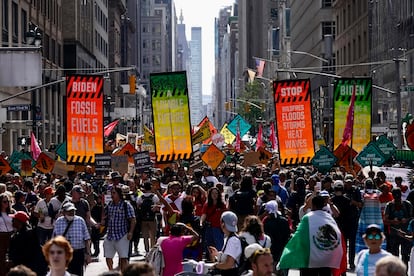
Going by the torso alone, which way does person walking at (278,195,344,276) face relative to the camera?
away from the camera

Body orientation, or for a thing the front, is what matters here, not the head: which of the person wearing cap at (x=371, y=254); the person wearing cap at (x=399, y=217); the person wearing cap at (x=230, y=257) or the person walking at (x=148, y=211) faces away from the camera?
the person walking

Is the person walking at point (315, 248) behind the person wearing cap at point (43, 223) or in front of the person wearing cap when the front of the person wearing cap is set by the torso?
in front

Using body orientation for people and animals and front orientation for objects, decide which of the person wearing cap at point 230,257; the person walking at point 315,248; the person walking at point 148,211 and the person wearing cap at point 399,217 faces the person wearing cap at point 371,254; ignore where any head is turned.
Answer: the person wearing cap at point 399,217

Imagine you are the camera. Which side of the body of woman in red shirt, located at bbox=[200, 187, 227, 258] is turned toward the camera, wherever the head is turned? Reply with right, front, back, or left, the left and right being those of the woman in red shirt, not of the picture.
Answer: front

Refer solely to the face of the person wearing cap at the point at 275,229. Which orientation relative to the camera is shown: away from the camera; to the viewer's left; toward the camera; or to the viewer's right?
away from the camera

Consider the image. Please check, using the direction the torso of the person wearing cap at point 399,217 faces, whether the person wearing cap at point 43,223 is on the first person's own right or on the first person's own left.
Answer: on the first person's own right

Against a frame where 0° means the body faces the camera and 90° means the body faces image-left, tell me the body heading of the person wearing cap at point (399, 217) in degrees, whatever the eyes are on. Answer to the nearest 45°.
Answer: approximately 0°

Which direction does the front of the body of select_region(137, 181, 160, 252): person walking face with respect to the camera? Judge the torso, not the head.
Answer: away from the camera

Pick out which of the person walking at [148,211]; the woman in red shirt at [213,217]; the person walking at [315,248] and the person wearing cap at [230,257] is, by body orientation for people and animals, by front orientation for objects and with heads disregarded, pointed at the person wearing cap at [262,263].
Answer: the woman in red shirt
